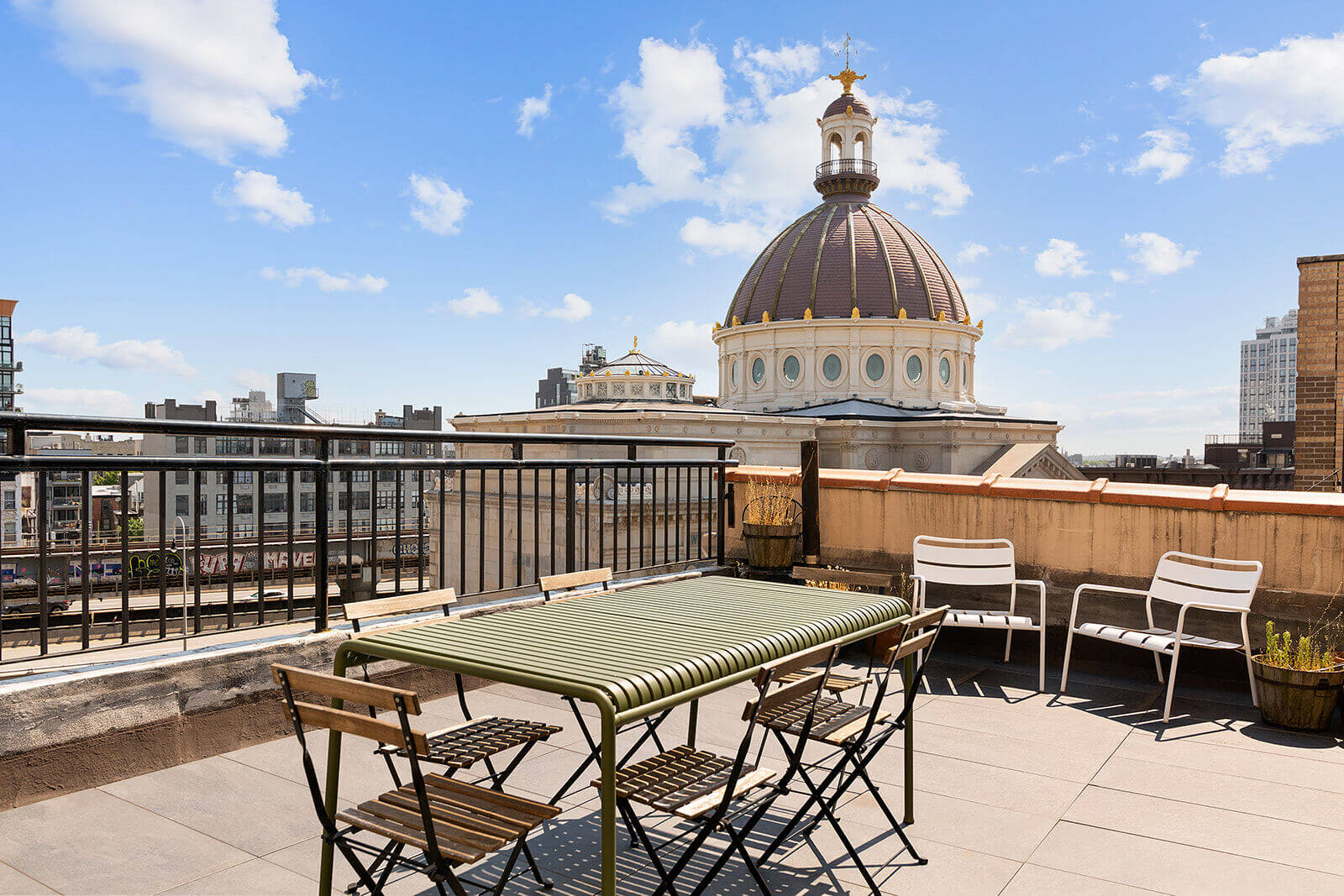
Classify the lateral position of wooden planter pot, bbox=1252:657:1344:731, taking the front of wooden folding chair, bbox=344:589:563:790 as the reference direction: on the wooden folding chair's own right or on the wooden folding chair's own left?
on the wooden folding chair's own left

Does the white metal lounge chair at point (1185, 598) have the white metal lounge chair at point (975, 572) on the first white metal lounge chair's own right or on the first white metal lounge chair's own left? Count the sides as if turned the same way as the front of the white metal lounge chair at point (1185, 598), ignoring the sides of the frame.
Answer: on the first white metal lounge chair's own right

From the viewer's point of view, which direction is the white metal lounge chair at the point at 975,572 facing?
toward the camera

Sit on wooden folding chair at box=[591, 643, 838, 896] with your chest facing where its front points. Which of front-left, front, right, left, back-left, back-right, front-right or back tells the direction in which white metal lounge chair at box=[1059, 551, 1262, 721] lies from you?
right

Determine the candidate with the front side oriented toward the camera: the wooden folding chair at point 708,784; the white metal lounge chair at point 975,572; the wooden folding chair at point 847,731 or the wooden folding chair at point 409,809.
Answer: the white metal lounge chair

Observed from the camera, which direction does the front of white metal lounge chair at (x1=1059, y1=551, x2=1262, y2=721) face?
facing the viewer and to the left of the viewer

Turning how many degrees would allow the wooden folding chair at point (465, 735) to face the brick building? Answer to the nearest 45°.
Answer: approximately 90° to its left

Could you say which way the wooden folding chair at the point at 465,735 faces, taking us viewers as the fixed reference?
facing the viewer and to the right of the viewer

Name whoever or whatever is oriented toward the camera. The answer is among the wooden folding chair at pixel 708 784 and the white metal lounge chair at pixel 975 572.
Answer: the white metal lounge chair

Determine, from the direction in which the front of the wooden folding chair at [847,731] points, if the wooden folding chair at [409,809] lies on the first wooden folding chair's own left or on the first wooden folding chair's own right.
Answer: on the first wooden folding chair's own left

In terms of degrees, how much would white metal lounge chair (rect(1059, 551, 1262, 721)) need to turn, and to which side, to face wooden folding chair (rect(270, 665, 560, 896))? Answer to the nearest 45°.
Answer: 0° — it already faces it

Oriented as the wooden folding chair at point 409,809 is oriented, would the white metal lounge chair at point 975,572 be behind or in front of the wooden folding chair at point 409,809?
in front

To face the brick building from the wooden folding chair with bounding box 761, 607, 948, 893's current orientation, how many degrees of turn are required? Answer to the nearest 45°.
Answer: approximately 90° to its right

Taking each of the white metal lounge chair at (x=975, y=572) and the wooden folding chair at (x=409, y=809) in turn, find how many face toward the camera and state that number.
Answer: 1

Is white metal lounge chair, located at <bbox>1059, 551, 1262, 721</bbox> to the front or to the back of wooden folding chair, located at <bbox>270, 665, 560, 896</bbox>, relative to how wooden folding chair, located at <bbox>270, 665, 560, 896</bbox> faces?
to the front

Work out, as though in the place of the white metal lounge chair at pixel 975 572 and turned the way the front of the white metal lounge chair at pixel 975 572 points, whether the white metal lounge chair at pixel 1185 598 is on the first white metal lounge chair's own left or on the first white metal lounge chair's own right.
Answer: on the first white metal lounge chair's own left

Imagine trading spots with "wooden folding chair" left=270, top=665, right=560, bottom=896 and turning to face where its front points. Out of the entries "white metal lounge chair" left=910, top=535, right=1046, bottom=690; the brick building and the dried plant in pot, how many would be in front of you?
3

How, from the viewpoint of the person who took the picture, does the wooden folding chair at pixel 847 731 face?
facing away from the viewer and to the left of the viewer

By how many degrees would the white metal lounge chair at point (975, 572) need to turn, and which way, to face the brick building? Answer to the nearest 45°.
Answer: approximately 135° to its left
